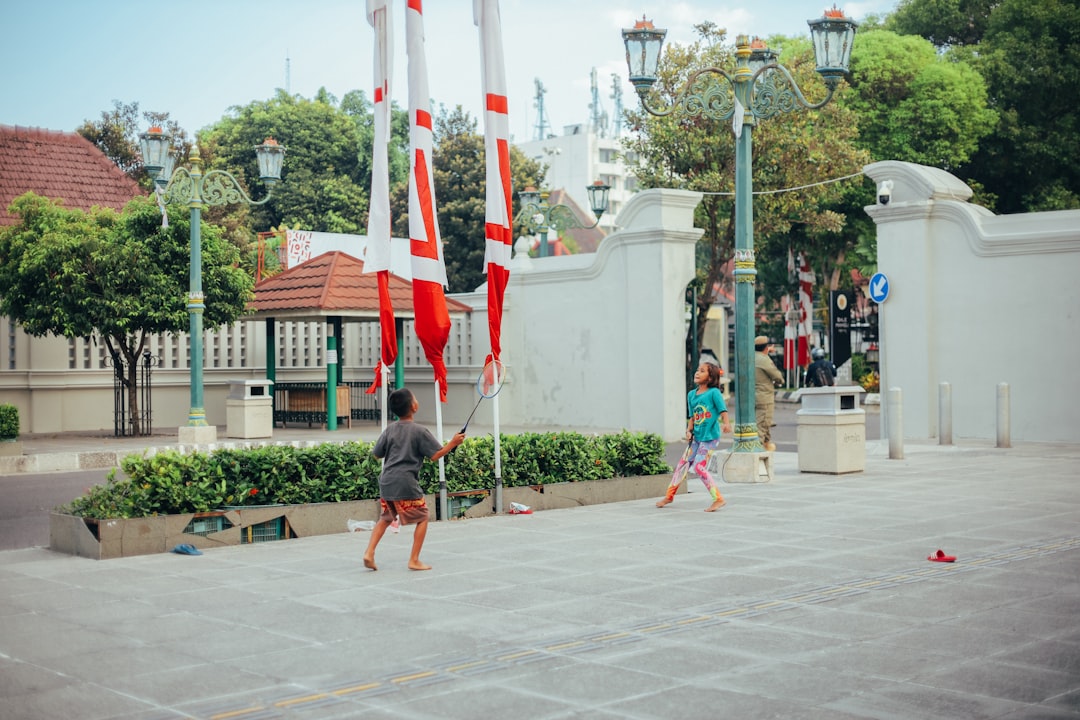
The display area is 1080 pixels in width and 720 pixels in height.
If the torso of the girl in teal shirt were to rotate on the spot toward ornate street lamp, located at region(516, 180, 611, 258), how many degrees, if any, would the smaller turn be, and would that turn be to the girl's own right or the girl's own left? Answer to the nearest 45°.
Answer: approximately 135° to the girl's own right

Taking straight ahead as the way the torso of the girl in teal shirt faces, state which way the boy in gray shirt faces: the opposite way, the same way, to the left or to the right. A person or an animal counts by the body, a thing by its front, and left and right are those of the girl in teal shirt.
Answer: the opposite way

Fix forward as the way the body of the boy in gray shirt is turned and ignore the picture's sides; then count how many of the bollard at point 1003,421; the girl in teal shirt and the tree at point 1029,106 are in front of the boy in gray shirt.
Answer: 3

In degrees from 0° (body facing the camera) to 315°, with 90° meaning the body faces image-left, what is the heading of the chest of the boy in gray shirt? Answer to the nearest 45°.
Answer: approximately 225°

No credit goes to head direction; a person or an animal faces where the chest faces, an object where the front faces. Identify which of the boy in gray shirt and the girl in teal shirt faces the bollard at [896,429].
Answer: the boy in gray shirt

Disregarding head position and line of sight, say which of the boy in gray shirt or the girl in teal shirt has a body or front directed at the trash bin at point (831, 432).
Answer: the boy in gray shirt

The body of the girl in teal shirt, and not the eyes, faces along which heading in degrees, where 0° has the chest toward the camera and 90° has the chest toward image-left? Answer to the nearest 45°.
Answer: approximately 45°

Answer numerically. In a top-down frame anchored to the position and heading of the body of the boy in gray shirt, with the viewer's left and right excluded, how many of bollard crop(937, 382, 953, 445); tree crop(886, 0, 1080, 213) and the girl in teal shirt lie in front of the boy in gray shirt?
3

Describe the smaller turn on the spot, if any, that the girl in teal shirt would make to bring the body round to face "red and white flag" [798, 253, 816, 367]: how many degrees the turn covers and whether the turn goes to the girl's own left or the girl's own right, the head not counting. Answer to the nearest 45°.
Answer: approximately 135° to the girl's own right

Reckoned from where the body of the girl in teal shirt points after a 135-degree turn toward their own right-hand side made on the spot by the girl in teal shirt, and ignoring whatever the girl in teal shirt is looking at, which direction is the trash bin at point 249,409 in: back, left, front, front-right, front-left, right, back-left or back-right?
front-left

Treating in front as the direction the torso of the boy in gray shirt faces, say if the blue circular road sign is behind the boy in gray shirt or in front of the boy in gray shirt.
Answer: in front

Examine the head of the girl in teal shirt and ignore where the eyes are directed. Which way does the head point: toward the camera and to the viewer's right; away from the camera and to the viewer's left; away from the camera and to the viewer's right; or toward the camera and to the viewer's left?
toward the camera and to the viewer's left
